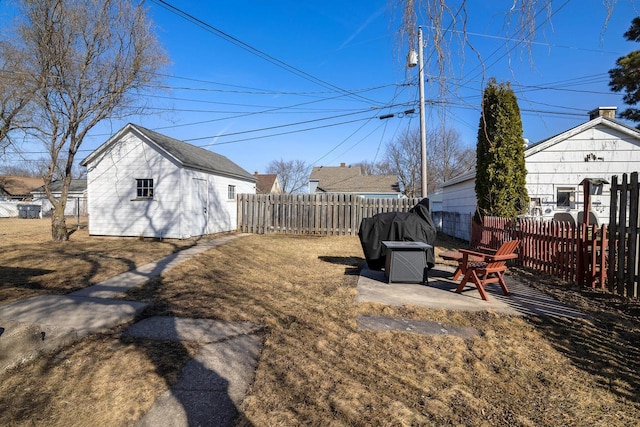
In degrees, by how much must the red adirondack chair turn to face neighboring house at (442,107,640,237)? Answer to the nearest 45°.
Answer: approximately 45° to its right

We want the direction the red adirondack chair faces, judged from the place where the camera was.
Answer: facing away from the viewer and to the left of the viewer

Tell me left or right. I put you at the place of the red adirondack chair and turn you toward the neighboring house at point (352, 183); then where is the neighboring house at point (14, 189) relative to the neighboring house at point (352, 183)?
left

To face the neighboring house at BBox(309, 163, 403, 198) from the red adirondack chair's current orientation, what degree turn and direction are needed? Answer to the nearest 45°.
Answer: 0° — it already faces it

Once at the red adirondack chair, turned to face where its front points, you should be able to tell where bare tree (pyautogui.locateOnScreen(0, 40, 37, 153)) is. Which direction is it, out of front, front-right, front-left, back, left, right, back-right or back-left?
front-left

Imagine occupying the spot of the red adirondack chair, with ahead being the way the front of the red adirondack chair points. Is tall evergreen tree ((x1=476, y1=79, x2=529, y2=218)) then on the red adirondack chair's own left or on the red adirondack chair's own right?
on the red adirondack chair's own right

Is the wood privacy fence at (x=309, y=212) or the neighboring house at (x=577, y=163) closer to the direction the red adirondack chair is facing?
the wood privacy fence

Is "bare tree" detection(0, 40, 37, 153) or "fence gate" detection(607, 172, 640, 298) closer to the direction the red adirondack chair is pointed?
the bare tree

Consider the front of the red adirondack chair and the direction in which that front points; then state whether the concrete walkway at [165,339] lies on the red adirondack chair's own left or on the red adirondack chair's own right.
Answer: on the red adirondack chair's own left

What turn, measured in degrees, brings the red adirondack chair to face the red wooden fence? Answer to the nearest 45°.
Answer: approximately 90° to its right
